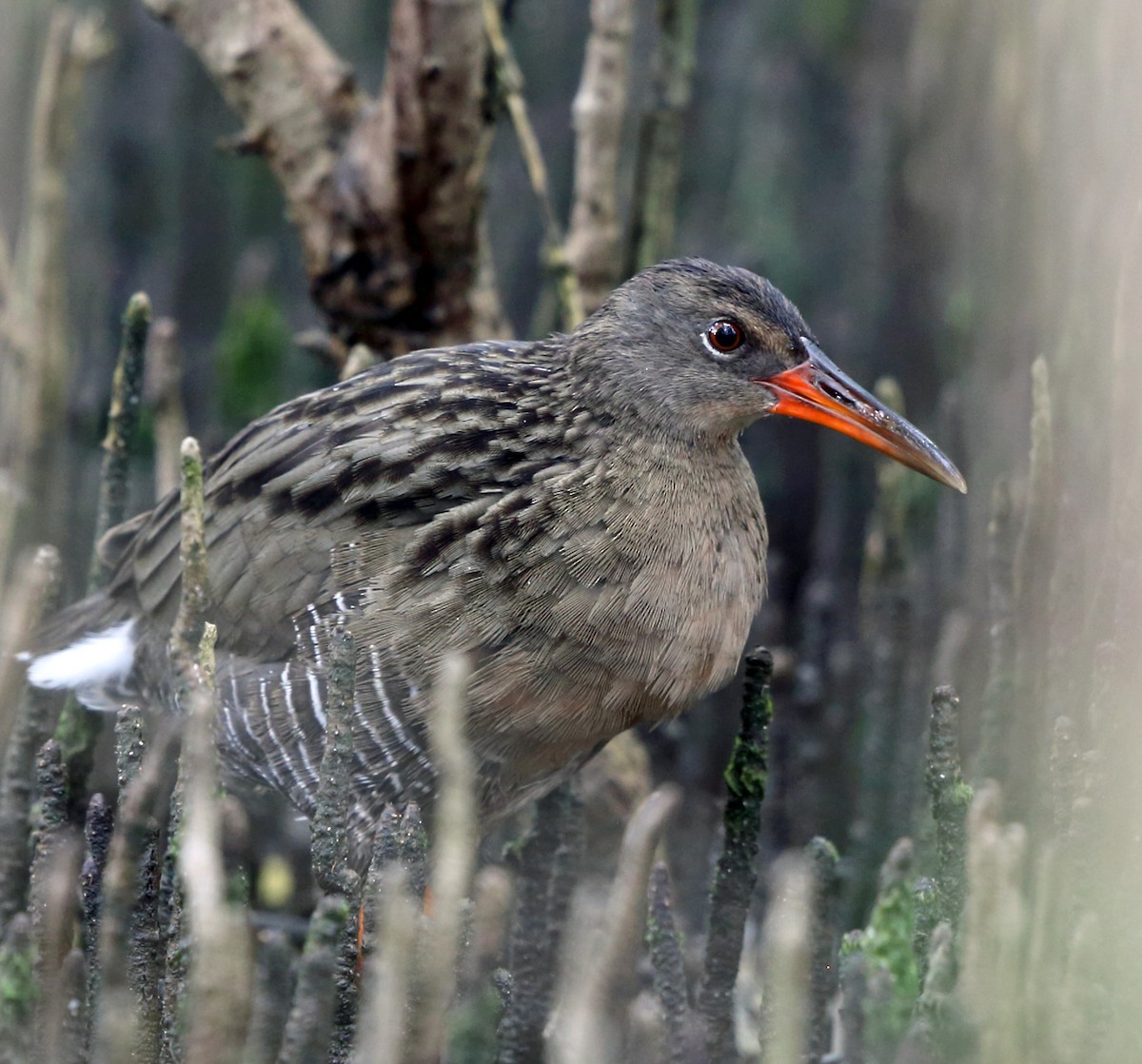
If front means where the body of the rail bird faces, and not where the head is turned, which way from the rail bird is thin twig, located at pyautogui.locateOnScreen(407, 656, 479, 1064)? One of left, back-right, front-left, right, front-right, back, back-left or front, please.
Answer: right

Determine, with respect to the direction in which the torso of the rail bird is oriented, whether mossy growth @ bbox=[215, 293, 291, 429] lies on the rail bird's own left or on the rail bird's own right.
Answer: on the rail bird's own left

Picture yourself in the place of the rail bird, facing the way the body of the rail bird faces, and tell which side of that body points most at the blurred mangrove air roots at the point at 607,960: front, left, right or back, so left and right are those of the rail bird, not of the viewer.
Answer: right

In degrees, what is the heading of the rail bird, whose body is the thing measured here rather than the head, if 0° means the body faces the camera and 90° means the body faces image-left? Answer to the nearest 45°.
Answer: approximately 270°
